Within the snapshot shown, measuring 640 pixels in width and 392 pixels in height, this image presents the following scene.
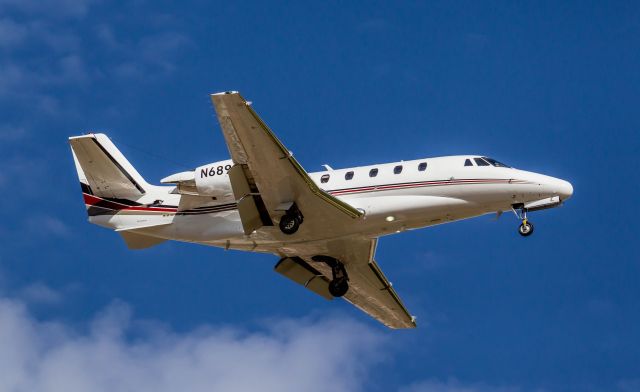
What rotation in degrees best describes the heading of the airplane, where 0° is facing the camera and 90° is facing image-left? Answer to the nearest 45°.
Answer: approximately 270°
